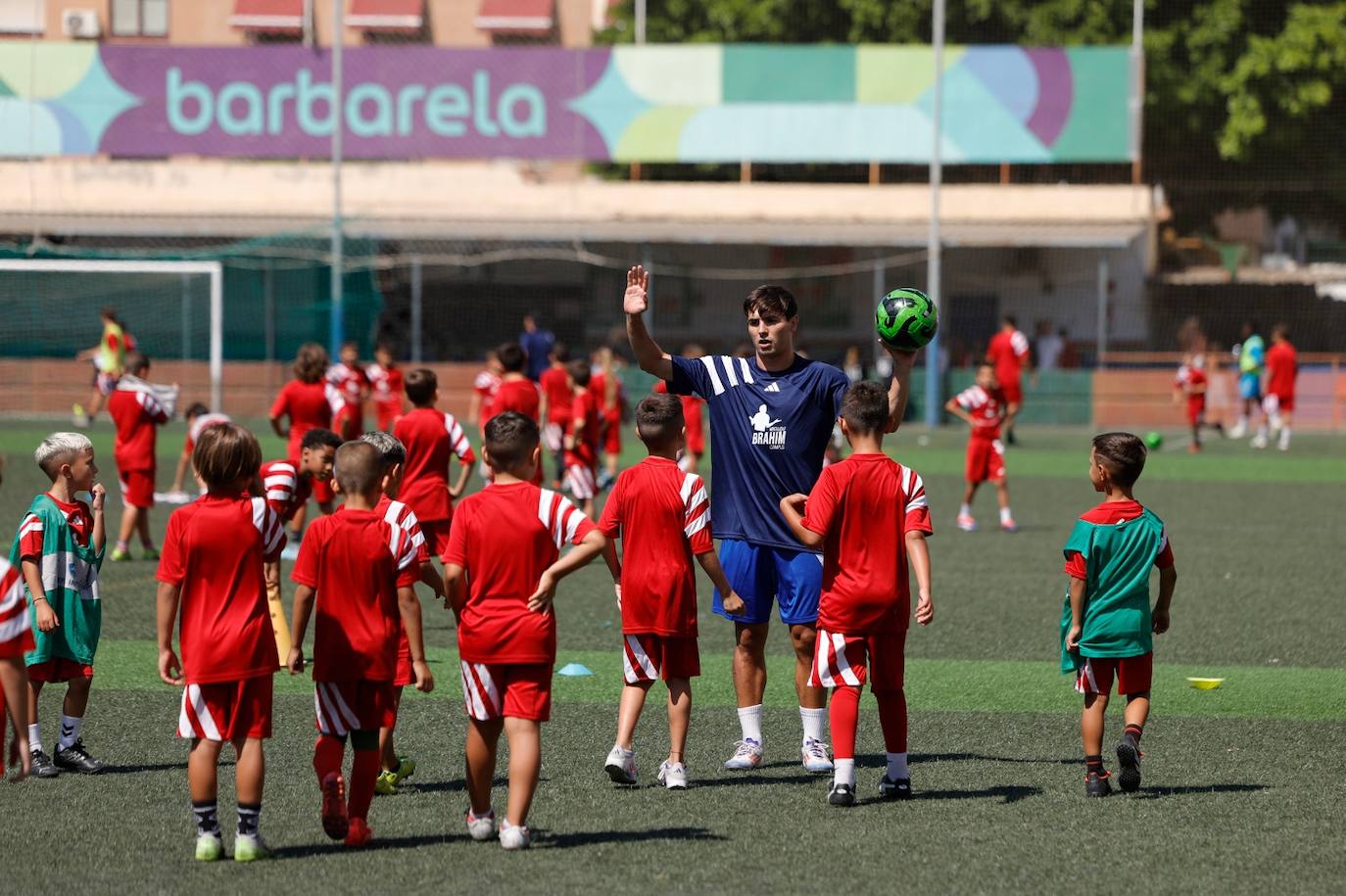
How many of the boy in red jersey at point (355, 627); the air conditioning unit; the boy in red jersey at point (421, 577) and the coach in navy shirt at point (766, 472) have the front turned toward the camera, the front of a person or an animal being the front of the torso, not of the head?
2

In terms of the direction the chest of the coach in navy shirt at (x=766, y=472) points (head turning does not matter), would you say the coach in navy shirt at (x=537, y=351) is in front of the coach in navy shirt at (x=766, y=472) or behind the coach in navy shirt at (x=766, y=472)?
behind

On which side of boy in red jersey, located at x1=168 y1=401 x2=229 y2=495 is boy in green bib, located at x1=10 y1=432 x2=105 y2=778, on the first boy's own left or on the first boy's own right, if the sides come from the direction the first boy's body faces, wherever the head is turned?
on the first boy's own left

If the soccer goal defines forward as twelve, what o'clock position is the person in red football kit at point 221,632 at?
The person in red football kit is roughly at 12 o'clock from the soccer goal.

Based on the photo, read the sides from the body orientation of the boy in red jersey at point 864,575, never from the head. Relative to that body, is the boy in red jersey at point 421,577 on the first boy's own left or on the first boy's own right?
on the first boy's own left

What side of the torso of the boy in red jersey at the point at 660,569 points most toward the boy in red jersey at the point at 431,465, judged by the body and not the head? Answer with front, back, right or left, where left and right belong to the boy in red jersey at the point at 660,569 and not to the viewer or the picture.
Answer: front

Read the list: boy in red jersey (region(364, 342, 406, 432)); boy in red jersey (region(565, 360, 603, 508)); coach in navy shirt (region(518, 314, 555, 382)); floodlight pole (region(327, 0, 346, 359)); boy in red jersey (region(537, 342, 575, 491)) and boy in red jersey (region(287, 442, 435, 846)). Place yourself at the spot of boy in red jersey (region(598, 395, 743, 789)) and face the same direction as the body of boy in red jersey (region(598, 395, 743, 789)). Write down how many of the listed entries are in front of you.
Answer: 5

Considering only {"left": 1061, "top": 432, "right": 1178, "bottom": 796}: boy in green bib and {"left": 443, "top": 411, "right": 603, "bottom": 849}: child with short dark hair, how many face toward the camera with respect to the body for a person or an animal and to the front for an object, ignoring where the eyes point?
0

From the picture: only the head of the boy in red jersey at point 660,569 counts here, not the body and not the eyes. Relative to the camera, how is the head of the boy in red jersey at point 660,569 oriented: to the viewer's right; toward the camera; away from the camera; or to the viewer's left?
away from the camera

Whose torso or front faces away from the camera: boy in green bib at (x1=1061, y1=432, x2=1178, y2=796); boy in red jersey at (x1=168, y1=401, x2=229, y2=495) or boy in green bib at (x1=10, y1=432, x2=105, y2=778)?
boy in green bib at (x1=1061, y1=432, x2=1178, y2=796)

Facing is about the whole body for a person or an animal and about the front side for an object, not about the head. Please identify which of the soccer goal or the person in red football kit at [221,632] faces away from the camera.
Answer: the person in red football kit

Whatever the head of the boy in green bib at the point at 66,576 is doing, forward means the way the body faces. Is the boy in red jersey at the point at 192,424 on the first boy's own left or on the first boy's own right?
on the first boy's own left

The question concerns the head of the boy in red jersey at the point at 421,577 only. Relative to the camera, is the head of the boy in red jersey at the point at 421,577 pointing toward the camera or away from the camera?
away from the camera

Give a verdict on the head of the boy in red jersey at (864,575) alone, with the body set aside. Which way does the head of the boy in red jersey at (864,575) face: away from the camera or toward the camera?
away from the camera
